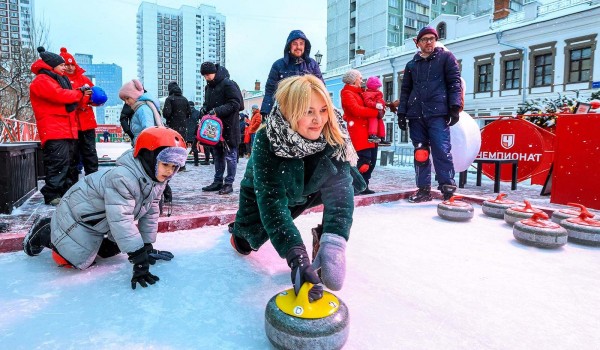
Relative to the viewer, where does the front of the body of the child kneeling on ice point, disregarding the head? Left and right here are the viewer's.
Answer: facing the viewer and to the right of the viewer

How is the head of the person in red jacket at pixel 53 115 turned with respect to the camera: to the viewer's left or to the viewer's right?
to the viewer's right

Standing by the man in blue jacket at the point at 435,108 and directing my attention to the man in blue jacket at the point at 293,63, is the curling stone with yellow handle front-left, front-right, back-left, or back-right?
front-left

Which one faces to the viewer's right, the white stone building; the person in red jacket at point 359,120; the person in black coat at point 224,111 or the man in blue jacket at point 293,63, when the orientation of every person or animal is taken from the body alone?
the person in red jacket

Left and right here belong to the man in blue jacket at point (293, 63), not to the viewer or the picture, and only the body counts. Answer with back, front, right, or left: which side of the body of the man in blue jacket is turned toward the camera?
front

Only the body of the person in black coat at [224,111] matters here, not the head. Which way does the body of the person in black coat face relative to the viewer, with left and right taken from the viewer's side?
facing to the left of the viewer

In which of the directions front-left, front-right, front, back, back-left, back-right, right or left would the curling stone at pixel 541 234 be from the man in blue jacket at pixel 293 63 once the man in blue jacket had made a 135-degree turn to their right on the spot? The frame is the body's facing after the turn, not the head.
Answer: back

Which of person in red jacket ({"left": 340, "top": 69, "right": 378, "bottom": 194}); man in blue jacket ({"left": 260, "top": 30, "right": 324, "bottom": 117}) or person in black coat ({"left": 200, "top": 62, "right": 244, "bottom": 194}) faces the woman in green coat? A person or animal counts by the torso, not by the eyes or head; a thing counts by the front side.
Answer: the man in blue jacket

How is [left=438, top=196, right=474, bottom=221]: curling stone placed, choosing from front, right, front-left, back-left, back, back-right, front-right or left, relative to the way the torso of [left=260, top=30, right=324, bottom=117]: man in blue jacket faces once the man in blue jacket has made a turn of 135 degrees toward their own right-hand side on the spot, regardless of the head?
back

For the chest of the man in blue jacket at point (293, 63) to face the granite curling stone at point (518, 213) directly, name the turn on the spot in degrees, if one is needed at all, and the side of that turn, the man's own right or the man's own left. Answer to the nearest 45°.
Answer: approximately 45° to the man's own left

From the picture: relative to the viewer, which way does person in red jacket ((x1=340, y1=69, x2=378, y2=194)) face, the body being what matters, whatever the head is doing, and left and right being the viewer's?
facing to the right of the viewer

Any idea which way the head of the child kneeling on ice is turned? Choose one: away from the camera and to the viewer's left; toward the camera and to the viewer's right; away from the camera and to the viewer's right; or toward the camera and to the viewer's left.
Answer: toward the camera and to the viewer's right

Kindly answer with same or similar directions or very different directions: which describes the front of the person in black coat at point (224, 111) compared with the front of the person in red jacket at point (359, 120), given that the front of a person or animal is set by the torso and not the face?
very different directions

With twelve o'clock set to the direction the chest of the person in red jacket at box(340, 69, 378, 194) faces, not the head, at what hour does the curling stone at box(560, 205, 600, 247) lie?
The curling stone is roughly at 2 o'clock from the person in red jacket.

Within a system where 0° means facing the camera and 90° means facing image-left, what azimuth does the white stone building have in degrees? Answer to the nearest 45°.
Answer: approximately 45°

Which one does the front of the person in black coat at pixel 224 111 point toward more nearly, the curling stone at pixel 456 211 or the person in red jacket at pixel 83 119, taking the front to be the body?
the person in red jacket
